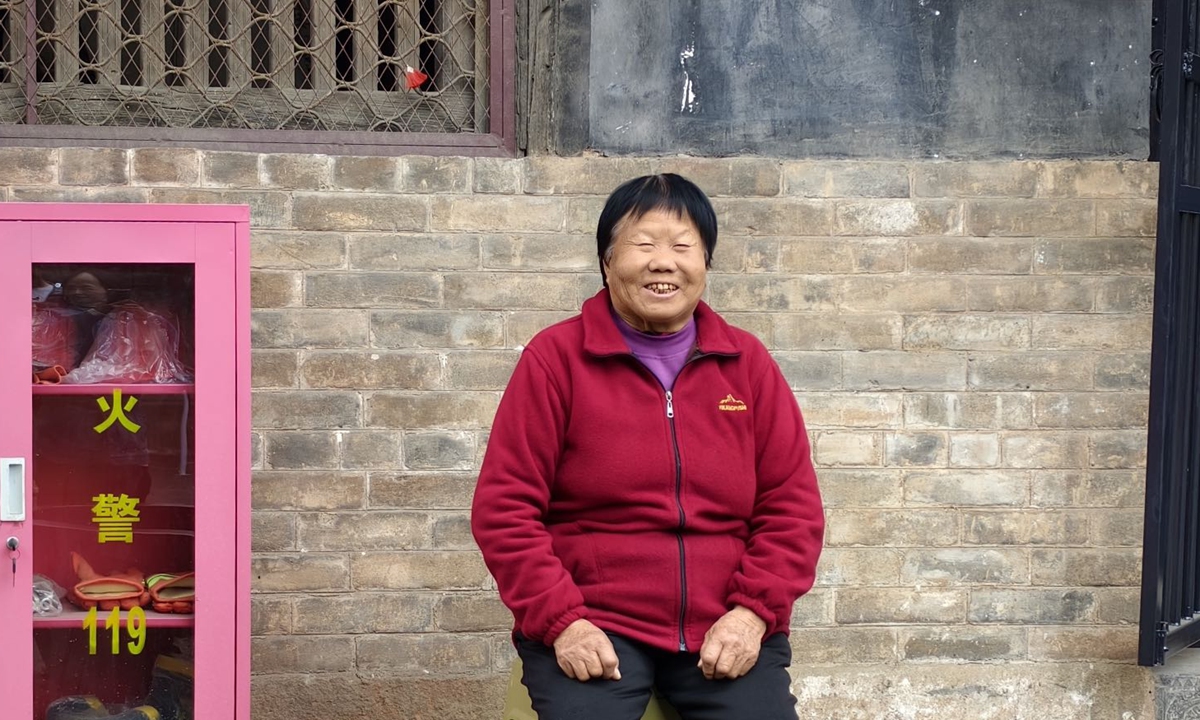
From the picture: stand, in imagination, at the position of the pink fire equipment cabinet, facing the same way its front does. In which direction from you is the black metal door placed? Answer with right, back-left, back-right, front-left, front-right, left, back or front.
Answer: left

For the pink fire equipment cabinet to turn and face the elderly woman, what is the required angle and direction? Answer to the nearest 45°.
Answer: approximately 45° to its left

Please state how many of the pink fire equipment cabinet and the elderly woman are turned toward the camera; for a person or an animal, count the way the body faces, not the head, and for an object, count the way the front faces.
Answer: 2

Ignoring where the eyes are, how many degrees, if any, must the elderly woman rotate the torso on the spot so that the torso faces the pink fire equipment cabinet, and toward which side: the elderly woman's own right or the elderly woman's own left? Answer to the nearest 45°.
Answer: approximately 135° to the elderly woman's own right

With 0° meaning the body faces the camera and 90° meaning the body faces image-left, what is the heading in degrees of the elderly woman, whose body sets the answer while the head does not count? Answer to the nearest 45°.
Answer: approximately 0°

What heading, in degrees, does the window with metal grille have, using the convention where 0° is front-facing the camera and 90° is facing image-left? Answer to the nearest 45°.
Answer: approximately 0°

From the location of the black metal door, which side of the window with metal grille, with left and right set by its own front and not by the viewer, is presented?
left
